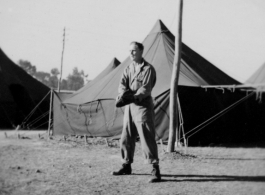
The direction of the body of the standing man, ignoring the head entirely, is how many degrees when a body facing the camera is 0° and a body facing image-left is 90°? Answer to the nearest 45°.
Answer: approximately 45°

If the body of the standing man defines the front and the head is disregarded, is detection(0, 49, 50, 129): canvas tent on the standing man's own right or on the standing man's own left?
on the standing man's own right
